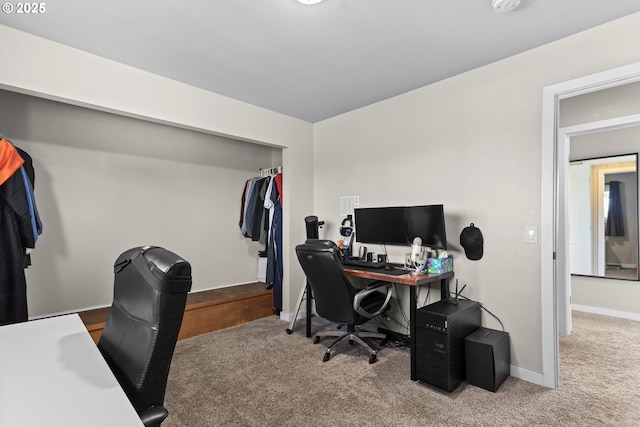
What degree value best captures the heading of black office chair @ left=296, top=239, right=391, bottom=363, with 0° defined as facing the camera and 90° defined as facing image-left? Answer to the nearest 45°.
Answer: approximately 225°

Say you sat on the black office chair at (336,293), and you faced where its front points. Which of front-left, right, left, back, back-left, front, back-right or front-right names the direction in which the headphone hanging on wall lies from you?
front-left

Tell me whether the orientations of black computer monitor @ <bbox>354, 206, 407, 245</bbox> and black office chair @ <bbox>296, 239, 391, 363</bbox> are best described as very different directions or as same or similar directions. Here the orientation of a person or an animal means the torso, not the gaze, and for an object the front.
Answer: very different directions

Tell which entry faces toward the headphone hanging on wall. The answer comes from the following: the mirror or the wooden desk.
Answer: the mirror

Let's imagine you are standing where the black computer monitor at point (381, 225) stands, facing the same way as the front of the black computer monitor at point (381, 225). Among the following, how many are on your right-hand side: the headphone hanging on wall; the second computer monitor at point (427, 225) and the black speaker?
1

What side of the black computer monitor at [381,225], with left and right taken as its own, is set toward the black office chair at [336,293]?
front

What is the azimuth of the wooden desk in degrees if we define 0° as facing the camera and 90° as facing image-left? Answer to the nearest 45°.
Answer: approximately 45°

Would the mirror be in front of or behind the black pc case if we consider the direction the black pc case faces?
behind

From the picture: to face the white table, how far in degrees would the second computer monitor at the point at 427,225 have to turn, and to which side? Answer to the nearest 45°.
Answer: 0° — it already faces it
